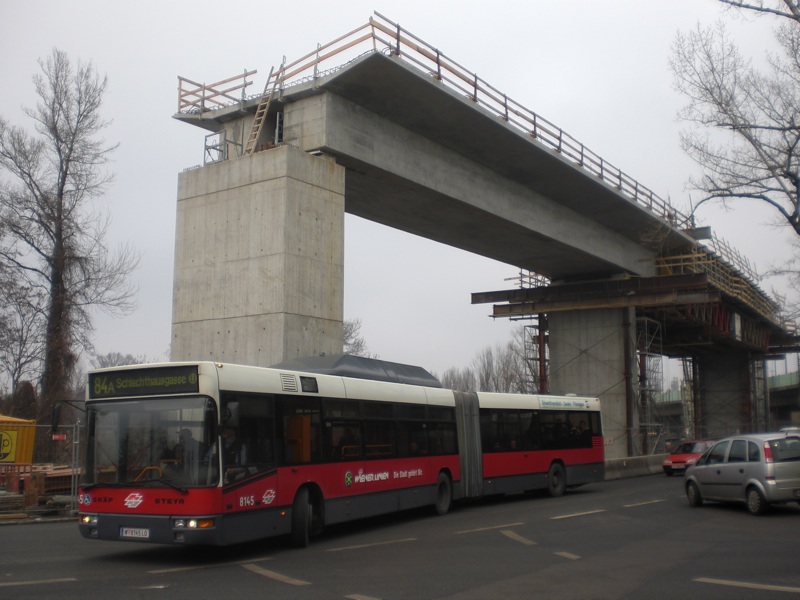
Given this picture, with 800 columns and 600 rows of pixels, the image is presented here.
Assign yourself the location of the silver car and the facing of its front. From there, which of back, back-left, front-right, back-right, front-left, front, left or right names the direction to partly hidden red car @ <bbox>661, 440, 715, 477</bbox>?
front-right

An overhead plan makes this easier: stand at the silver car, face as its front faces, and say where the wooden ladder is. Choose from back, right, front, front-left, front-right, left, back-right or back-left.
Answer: front-left

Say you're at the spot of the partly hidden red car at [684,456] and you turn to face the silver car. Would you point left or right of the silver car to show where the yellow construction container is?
right

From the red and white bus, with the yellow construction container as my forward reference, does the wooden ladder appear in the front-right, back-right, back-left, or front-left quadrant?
front-right

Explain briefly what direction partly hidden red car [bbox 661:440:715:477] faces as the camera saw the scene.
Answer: facing the viewer and to the left of the viewer

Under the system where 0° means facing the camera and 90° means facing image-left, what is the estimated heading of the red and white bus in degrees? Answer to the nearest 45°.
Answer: approximately 45°

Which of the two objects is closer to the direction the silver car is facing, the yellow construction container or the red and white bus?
the yellow construction container

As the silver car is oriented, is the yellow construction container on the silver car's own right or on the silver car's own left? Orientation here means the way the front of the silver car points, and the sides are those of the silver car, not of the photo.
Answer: on the silver car's own left

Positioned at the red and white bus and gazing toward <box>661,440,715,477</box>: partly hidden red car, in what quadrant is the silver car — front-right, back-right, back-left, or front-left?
front-right

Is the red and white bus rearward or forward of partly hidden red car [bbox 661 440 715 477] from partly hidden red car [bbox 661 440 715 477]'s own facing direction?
forward

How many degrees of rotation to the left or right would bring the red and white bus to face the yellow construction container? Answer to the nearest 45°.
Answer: approximately 90° to its right

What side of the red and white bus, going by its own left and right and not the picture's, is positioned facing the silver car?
back
